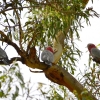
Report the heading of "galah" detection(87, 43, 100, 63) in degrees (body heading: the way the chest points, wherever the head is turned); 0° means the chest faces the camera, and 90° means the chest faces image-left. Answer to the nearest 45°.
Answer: approximately 90°

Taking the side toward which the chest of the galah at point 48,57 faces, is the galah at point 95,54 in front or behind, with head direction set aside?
in front
